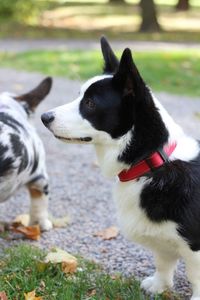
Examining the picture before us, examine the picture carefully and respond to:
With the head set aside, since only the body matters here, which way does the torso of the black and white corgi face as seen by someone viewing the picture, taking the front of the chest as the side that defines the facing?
to the viewer's left

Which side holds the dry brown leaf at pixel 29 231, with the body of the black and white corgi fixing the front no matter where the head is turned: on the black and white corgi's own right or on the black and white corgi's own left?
on the black and white corgi's own right

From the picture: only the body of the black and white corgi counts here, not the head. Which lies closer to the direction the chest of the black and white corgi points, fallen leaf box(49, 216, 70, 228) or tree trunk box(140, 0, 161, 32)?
the fallen leaf

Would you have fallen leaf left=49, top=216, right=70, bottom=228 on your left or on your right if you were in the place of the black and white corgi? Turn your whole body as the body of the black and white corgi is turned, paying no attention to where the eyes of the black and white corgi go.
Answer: on your right

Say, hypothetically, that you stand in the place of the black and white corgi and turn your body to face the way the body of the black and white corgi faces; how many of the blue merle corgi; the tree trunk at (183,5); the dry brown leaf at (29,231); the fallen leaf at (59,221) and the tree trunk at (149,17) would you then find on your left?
0

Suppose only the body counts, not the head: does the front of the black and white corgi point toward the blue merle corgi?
no

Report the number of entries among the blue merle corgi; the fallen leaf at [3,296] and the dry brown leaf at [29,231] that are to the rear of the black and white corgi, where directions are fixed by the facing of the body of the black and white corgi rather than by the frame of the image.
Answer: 0

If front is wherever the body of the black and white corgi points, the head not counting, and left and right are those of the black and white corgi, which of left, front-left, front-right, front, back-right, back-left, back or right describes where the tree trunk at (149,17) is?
right

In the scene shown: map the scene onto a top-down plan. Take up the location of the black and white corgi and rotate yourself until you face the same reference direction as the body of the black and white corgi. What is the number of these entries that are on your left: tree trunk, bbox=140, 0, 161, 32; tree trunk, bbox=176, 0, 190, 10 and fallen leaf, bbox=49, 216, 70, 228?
0
